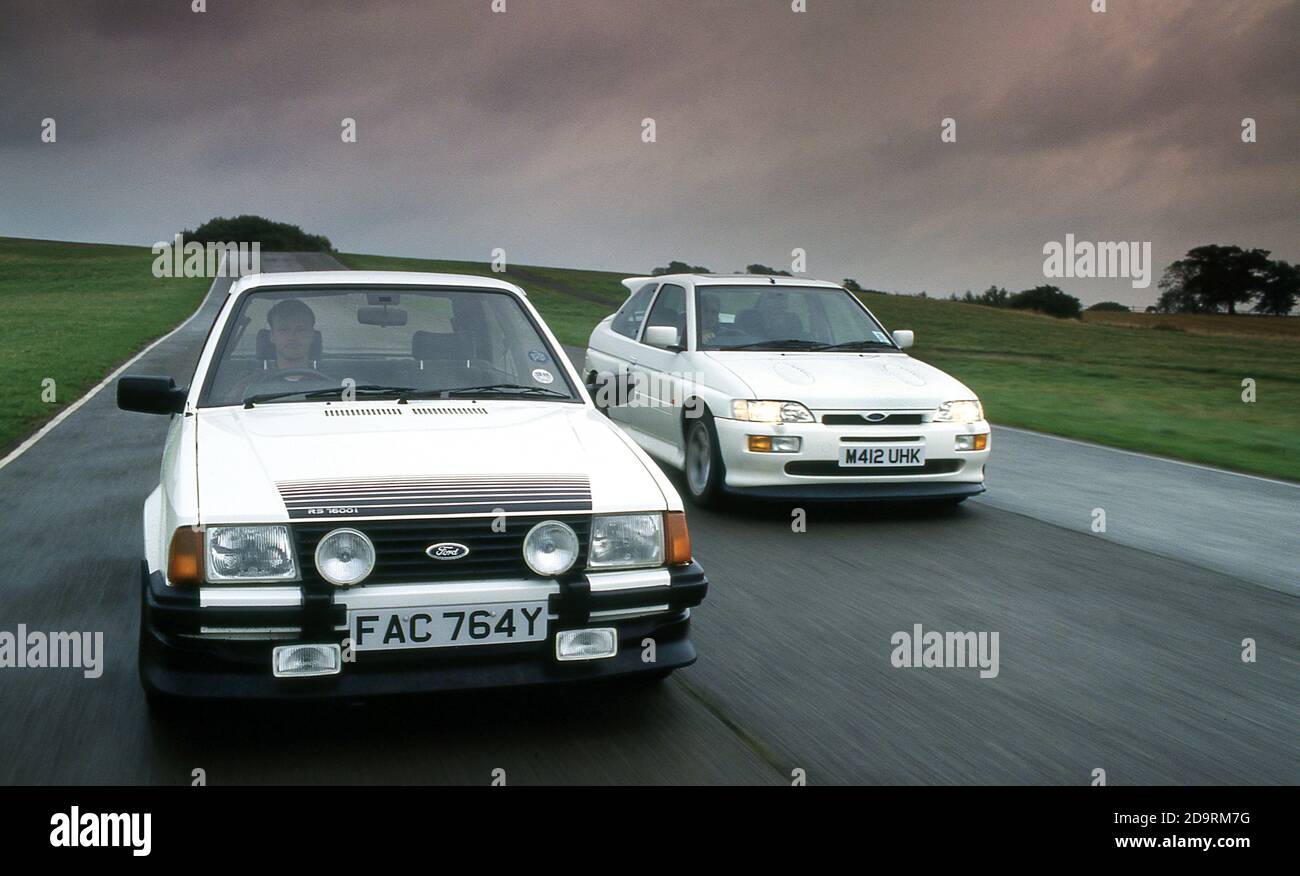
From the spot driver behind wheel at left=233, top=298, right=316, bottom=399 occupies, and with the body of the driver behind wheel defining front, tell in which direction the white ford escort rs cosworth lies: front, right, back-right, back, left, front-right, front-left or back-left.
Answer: back-left

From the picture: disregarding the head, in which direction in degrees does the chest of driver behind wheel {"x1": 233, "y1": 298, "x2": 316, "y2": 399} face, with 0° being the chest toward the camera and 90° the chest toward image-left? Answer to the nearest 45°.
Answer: approximately 0°

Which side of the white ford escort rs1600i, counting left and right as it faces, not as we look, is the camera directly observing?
front
